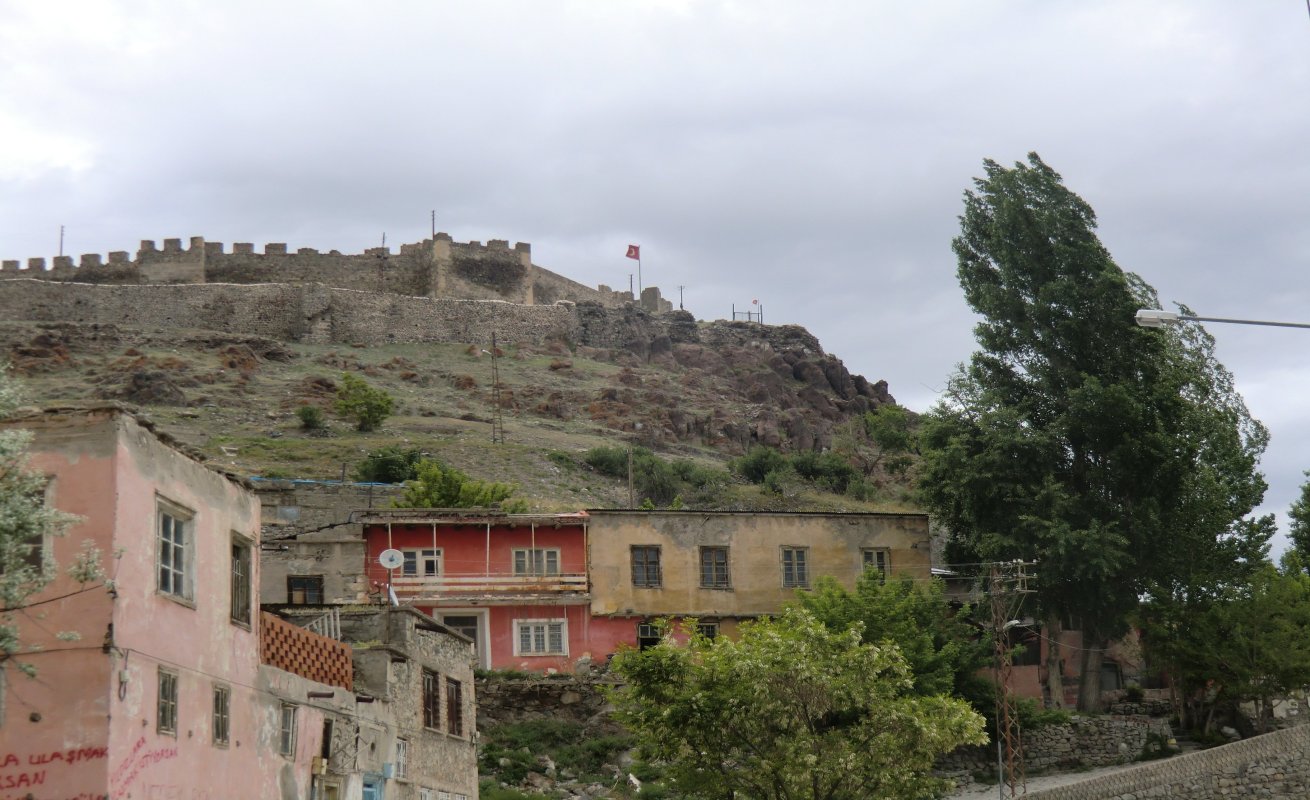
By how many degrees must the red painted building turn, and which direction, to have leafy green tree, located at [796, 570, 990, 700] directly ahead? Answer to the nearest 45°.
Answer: approximately 90° to its left

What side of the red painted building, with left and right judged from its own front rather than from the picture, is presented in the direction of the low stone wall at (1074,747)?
left

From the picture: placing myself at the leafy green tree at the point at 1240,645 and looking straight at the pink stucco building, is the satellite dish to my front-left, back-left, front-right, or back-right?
front-right

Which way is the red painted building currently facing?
toward the camera

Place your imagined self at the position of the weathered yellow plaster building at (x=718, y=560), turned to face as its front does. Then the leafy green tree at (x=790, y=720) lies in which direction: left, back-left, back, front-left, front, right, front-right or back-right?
front

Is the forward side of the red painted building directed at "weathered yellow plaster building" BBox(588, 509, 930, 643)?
no

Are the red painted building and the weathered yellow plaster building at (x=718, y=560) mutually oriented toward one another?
no

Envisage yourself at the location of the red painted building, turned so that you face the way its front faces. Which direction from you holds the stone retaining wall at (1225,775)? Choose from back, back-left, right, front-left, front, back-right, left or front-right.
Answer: front-left

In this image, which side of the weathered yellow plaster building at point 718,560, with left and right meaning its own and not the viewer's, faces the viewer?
front

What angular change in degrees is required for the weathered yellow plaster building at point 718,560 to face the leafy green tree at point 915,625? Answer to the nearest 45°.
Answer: approximately 45° to its left

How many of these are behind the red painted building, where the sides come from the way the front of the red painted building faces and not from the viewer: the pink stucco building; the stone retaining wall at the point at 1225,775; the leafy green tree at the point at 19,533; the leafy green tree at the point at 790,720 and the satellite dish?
0

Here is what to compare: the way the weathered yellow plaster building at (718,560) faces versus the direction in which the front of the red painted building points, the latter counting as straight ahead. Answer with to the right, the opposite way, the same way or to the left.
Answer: the same way

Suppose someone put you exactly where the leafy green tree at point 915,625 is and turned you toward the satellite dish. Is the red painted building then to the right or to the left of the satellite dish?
right

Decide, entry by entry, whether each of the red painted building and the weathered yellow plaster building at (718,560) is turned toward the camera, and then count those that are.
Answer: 2
